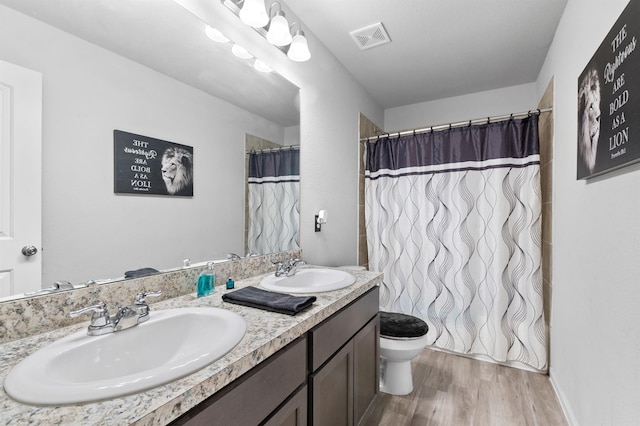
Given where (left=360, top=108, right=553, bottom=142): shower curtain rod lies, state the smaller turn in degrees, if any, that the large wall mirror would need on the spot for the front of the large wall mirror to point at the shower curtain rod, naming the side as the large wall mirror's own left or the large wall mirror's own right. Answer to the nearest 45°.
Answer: approximately 45° to the large wall mirror's own left

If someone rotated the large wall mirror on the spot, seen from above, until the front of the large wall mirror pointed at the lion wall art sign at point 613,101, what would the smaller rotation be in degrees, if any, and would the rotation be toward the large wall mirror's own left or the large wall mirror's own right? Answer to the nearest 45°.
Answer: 0° — it already faces it

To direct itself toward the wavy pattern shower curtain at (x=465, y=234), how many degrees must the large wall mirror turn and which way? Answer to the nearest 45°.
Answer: approximately 45° to its left

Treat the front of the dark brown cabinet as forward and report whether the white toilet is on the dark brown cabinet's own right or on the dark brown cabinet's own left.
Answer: on the dark brown cabinet's own left
